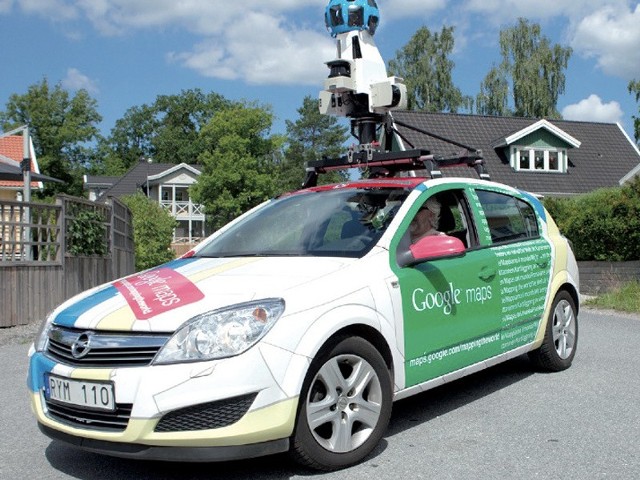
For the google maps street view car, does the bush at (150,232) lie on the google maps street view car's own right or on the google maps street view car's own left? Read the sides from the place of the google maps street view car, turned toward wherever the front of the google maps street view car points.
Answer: on the google maps street view car's own right

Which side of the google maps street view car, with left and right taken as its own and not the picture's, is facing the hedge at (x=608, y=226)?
back

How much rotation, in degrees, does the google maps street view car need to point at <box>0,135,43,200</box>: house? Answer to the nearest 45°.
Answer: approximately 90° to its right

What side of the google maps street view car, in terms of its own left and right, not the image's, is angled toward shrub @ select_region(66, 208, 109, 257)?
right

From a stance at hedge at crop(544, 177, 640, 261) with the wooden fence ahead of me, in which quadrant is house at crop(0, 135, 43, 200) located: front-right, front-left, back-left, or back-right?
front-right

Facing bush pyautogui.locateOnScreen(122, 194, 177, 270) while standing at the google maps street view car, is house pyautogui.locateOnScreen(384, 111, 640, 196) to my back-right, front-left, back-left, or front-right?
front-right

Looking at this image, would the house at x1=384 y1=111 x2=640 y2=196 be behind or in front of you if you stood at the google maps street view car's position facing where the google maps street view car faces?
behind
